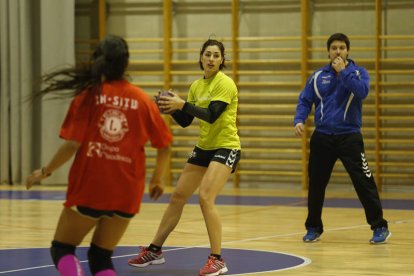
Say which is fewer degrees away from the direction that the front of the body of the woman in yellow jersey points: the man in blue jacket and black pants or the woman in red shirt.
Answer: the woman in red shirt

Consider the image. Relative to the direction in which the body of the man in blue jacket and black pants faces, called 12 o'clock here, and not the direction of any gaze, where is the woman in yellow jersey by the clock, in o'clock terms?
The woman in yellow jersey is roughly at 1 o'clock from the man in blue jacket and black pants.

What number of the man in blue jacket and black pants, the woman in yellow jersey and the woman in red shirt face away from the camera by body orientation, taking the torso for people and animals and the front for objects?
1

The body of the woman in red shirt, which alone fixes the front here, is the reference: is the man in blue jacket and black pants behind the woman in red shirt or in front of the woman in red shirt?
in front

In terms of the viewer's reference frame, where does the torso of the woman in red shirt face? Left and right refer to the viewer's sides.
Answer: facing away from the viewer

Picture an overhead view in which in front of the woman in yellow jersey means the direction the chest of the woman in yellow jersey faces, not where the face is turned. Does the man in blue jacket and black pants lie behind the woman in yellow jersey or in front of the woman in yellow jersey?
behind

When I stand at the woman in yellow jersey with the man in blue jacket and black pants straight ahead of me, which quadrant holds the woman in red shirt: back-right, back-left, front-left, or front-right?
back-right

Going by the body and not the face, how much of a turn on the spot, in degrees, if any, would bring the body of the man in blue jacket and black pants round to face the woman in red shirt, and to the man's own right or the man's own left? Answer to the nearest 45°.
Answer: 0° — they already face them

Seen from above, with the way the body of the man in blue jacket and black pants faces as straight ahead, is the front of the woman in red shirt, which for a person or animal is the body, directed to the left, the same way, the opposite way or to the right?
the opposite way

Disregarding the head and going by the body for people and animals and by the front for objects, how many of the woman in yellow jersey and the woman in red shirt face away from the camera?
1

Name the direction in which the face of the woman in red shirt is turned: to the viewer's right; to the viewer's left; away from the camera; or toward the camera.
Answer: away from the camera

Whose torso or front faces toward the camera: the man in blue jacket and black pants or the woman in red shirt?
the man in blue jacket and black pants

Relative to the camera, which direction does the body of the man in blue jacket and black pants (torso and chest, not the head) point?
toward the camera

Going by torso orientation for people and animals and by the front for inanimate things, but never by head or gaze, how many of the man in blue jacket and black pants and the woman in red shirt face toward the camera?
1

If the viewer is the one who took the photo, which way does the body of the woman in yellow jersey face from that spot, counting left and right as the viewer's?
facing the viewer and to the left of the viewer

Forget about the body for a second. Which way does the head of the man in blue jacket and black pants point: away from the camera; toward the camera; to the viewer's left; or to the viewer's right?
toward the camera
